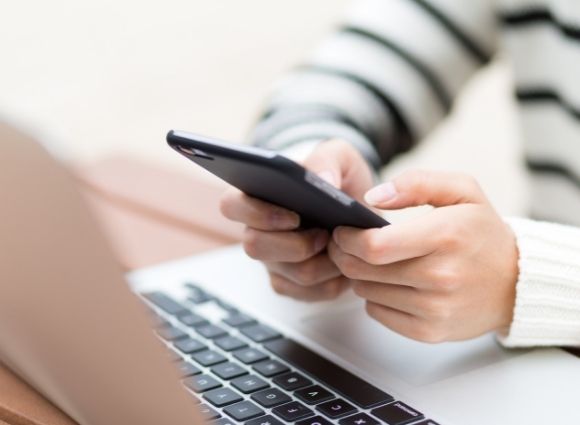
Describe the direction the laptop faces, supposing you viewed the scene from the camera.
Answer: facing away from the viewer and to the right of the viewer
